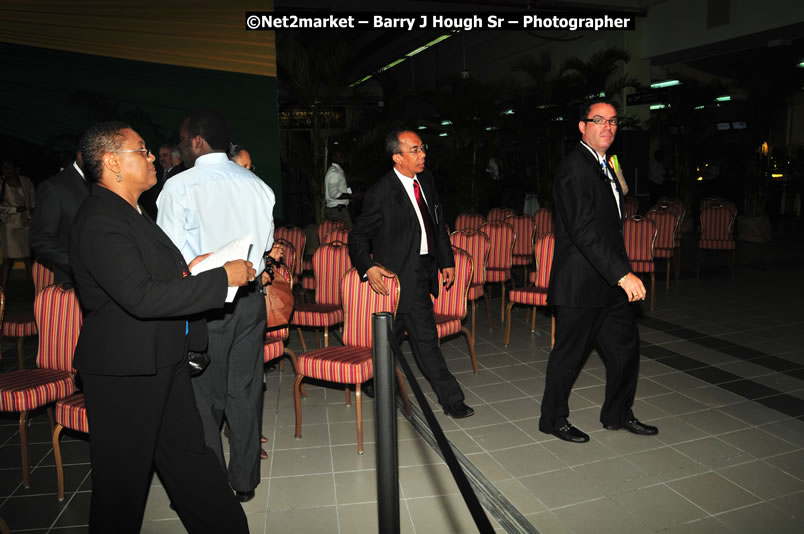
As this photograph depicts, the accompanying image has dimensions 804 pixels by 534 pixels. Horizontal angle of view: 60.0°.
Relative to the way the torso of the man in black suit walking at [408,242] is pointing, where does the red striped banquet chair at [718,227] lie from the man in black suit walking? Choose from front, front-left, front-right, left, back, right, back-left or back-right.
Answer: left

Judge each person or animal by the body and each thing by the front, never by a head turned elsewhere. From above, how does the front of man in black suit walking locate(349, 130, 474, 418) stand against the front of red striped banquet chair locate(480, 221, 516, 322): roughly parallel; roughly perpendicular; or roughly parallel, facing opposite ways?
roughly perpendicular

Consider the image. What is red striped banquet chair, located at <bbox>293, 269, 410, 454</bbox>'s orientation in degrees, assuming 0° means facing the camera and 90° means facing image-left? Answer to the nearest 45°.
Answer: approximately 45°

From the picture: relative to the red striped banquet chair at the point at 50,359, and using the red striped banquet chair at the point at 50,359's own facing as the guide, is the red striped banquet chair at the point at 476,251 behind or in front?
behind

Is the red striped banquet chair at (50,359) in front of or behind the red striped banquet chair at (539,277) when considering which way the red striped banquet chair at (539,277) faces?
in front

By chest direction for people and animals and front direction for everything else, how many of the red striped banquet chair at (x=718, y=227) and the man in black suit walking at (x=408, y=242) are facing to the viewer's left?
0

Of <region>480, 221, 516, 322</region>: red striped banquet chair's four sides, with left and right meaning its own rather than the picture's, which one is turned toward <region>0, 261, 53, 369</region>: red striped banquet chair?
front

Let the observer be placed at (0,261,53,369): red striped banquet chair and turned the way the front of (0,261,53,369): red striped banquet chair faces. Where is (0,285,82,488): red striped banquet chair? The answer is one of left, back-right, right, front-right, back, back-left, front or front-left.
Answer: front-left

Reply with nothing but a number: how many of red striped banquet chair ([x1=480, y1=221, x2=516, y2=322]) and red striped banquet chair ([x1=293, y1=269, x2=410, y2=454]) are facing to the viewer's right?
0
